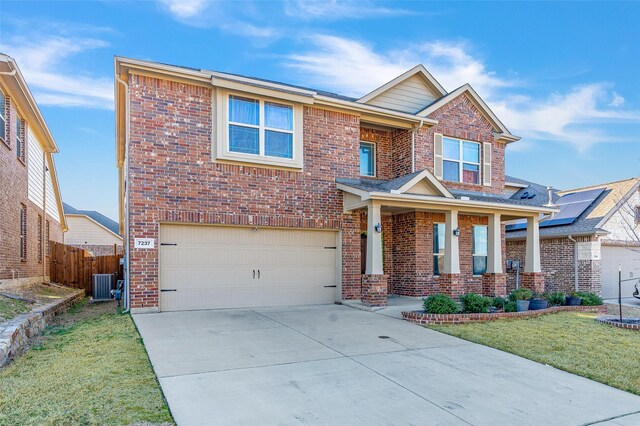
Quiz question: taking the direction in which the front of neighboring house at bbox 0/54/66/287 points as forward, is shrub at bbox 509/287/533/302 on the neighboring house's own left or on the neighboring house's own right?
on the neighboring house's own left

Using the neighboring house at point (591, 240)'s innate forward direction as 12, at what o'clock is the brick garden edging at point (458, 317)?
The brick garden edging is roughly at 2 o'clock from the neighboring house.

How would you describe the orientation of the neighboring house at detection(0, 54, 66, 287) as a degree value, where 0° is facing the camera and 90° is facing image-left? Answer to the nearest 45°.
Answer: approximately 0°

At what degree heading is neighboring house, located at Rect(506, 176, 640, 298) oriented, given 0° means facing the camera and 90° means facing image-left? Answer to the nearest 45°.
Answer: approximately 315°

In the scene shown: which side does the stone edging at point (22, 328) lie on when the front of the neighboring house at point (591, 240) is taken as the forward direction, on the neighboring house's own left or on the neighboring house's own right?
on the neighboring house's own right
